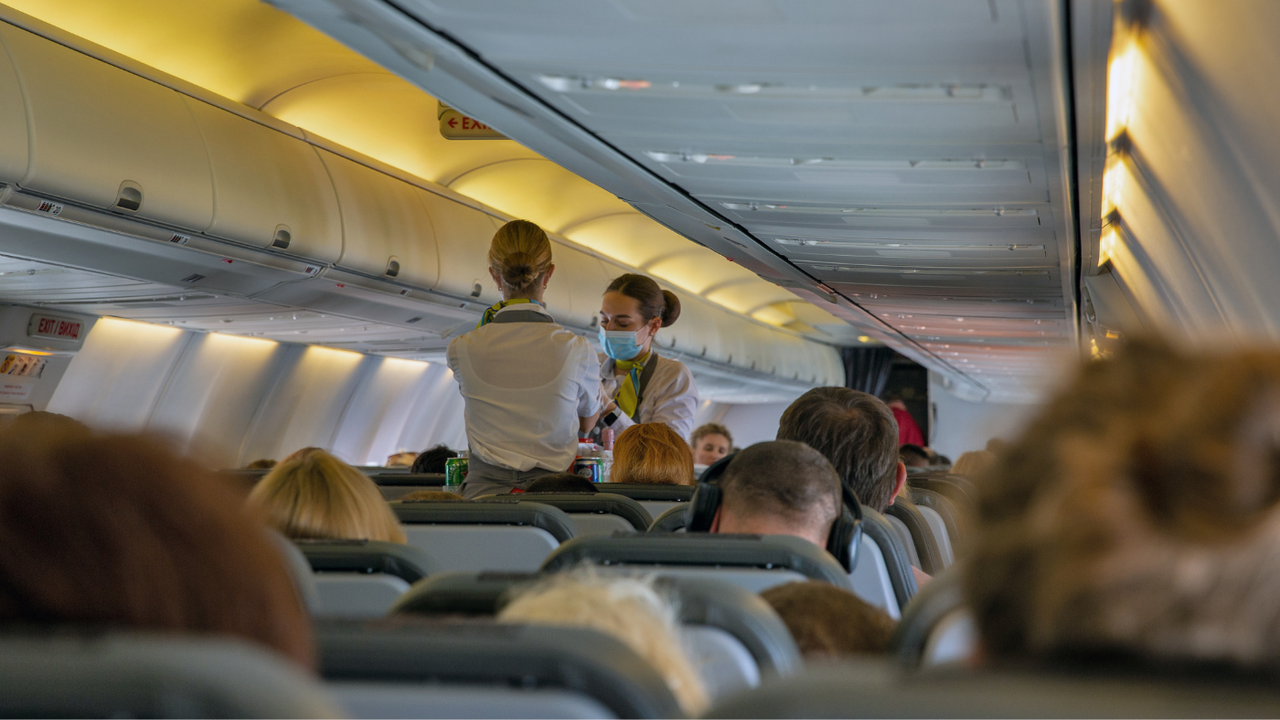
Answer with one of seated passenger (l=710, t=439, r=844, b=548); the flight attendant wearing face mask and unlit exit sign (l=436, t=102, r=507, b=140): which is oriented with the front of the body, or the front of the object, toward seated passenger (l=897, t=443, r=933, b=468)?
seated passenger (l=710, t=439, r=844, b=548)

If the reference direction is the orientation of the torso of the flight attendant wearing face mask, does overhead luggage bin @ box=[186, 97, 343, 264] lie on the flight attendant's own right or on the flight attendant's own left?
on the flight attendant's own right

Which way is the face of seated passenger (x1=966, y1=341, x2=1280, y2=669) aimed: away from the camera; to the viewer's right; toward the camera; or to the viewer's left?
away from the camera

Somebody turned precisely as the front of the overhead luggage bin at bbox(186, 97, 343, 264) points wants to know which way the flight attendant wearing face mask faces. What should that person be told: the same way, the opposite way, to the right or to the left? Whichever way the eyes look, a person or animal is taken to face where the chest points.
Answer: to the right

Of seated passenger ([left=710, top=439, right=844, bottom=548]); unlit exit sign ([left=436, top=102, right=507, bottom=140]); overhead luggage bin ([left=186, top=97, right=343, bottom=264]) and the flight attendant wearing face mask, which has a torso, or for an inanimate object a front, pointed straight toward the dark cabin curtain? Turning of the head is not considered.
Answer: the seated passenger

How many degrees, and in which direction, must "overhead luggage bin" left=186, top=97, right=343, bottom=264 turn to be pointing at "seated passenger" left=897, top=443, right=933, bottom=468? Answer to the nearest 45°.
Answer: approximately 90° to its left

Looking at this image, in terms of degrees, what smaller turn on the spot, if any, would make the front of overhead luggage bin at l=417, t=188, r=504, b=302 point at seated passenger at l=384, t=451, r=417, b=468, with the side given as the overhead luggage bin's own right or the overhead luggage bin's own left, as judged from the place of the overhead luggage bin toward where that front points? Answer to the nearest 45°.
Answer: approximately 135° to the overhead luggage bin's own left

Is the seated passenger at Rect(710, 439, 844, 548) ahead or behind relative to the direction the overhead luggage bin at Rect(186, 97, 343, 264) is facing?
ahead

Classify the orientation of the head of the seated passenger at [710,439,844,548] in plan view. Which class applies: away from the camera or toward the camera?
away from the camera

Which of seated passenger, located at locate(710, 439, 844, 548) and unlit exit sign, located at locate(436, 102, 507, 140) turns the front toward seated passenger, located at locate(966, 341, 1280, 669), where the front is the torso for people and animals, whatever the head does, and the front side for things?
the unlit exit sign

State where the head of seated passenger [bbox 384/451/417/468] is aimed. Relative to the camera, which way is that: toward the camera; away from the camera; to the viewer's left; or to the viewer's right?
away from the camera

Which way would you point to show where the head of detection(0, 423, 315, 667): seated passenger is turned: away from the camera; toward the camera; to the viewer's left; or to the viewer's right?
away from the camera
